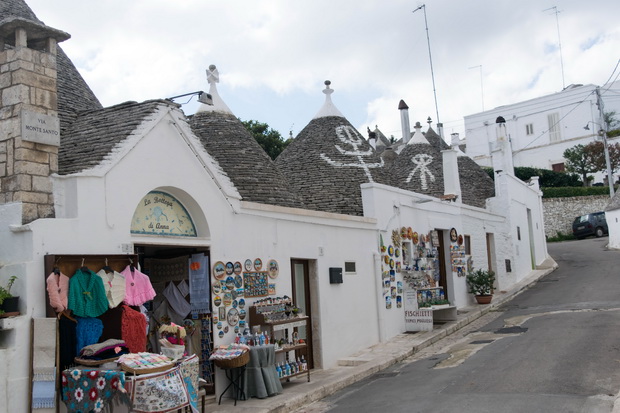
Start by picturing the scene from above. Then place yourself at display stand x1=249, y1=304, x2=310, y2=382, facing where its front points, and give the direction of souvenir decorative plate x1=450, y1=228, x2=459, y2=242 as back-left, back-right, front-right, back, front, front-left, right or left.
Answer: left

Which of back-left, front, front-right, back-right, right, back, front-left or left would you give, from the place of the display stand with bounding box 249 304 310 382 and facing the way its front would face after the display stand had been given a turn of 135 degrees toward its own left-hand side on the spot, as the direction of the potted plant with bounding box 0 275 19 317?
back-left

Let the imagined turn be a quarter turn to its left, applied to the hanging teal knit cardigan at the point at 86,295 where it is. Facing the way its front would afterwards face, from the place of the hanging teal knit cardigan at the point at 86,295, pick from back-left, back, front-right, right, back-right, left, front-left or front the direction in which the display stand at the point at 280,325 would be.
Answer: front-left

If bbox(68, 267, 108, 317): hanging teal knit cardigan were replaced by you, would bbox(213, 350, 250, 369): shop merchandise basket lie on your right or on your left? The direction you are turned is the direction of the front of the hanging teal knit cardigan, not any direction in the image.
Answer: on your left

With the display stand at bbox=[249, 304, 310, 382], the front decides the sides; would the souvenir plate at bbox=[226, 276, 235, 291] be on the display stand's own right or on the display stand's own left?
on the display stand's own right

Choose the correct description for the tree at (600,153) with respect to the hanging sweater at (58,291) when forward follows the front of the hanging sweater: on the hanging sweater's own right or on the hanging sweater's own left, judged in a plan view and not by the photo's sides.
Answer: on the hanging sweater's own left

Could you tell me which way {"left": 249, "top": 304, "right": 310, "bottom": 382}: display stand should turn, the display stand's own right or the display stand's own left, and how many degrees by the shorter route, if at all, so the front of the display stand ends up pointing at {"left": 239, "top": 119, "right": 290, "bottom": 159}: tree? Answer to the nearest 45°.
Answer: approximately 135° to the display stand's own left

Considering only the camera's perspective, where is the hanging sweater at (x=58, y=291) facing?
facing the viewer

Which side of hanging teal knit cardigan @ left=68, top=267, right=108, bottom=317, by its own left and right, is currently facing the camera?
front

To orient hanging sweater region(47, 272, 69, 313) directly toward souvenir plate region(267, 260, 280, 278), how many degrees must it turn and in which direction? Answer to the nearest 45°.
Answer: approximately 135° to its left

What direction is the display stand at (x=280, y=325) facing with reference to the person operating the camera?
facing the viewer and to the right of the viewer

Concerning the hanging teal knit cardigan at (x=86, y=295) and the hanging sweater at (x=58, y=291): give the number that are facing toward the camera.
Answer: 2

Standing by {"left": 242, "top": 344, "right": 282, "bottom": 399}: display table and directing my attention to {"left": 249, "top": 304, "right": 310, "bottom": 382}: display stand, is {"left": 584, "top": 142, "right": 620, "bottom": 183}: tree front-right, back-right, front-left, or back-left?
front-right

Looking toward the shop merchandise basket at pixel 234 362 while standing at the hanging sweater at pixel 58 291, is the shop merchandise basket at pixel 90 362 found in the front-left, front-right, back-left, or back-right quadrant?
front-right

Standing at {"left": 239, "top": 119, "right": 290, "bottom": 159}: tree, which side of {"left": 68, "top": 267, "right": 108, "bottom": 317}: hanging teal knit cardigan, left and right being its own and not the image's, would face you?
back

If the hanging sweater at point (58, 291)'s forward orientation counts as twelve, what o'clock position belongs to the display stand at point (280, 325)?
The display stand is roughly at 8 o'clock from the hanging sweater.

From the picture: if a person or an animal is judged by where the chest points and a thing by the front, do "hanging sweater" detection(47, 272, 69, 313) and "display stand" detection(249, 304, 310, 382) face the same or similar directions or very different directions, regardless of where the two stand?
same or similar directions

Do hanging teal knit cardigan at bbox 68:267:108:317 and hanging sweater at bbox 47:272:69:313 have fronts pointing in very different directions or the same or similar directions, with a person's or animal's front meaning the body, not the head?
same or similar directions
